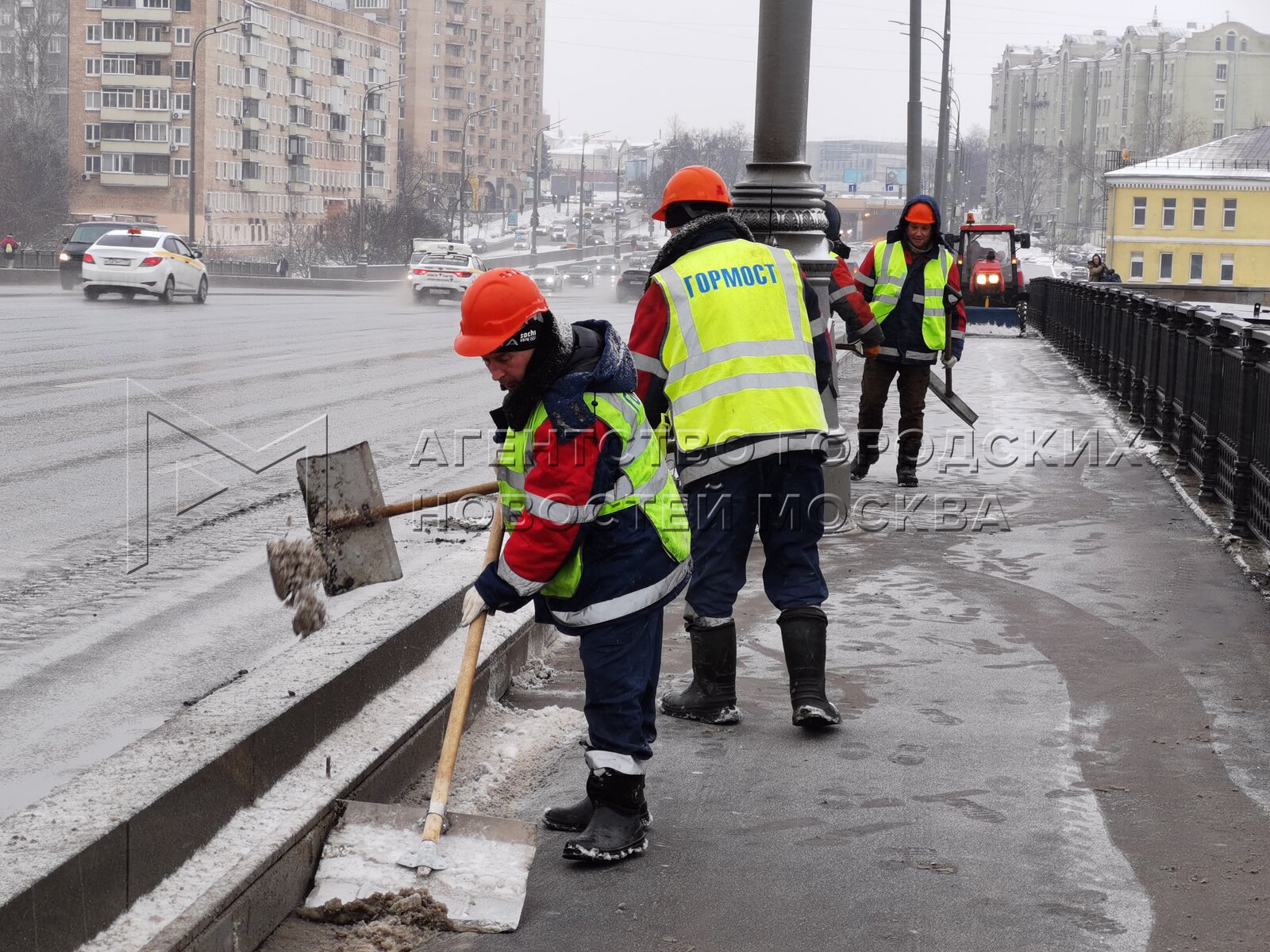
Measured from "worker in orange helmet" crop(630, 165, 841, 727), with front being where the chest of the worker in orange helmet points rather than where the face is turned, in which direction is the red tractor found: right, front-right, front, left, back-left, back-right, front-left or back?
front-right

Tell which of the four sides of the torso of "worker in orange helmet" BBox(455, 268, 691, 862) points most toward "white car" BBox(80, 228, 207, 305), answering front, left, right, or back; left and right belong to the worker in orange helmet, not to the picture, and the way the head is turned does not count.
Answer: right

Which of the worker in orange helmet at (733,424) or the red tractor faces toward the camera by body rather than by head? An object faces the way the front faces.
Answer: the red tractor

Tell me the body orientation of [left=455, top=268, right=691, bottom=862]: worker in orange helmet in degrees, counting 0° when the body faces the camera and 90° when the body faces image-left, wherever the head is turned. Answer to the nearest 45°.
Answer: approximately 90°

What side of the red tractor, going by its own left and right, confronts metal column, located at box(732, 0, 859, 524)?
front

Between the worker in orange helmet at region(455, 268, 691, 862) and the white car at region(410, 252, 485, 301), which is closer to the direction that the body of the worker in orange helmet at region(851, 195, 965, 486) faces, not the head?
the worker in orange helmet

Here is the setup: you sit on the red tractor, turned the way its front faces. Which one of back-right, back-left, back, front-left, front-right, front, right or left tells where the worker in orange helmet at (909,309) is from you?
front

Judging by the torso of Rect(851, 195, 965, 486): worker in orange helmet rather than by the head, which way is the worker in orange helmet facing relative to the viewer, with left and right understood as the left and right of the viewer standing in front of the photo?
facing the viewer

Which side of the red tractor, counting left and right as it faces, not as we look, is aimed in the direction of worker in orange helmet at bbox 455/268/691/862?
front

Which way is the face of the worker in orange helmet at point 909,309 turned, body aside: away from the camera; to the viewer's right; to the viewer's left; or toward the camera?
toward the camera

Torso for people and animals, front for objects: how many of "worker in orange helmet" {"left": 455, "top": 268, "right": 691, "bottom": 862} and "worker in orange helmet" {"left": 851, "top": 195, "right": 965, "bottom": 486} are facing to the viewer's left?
1

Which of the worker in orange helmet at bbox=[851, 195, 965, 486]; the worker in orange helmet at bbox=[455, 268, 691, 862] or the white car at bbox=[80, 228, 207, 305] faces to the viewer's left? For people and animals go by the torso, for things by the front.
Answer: the worker in orange helmet at bbox=[455, 268, 691, 862]

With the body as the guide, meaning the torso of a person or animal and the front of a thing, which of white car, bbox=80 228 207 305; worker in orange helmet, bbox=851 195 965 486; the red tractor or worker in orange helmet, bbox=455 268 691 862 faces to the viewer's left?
worker in orange helmet, bbox=455 268 691 862

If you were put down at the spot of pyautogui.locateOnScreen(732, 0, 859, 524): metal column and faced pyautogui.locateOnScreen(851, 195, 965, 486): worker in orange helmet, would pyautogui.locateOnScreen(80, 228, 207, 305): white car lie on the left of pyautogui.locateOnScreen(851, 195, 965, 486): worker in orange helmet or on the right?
left
